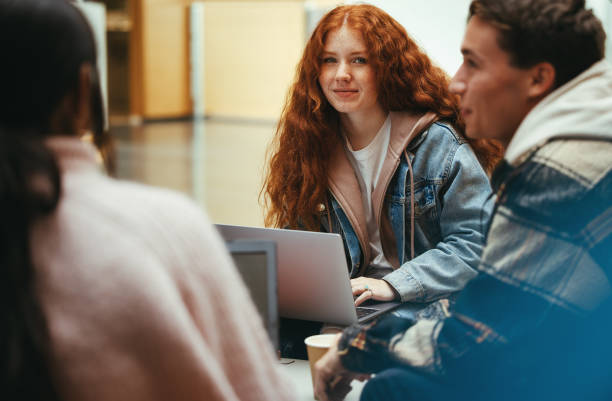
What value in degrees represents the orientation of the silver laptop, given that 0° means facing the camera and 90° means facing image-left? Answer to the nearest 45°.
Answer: approximately 225°

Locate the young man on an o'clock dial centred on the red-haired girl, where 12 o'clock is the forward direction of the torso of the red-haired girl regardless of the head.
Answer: The young man is roughly at 10 o'clock from the red-haired girl.

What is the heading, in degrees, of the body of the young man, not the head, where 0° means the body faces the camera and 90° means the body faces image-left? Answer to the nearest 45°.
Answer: approximately 90°

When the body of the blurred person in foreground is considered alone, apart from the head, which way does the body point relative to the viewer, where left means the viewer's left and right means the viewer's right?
facing away from the viewer and to the right of the viewer

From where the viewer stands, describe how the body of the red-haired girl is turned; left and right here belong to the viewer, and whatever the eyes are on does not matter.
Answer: facing the viewer and to the left of the viewer

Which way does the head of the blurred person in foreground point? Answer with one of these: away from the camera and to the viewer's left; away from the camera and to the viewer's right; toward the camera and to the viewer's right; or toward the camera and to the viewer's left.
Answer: away from the camera and to the viewer's right

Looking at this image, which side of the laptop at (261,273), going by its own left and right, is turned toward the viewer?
front

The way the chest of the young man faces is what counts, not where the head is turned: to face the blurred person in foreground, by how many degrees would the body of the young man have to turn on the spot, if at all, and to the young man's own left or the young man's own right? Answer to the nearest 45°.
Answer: approximately 45° to the young man's own left

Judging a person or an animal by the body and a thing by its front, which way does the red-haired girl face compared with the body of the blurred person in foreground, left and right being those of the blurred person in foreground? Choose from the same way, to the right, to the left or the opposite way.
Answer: the opposite way

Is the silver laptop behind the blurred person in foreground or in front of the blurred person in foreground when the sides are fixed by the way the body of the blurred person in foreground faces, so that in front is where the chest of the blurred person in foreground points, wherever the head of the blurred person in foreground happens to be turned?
in front
